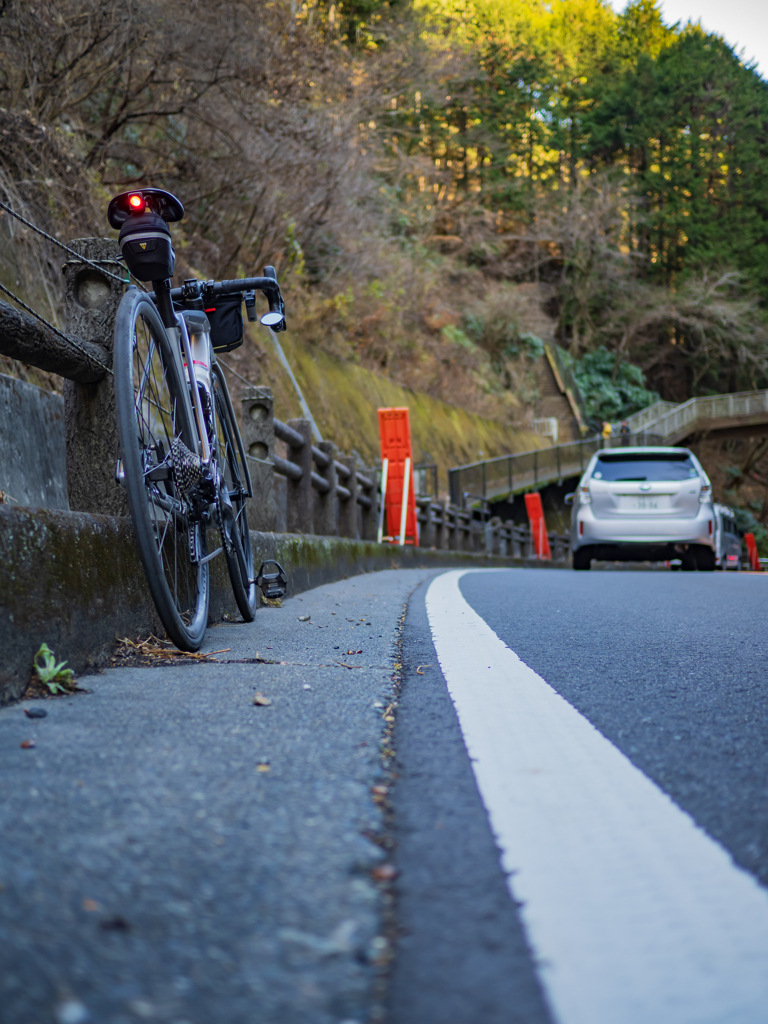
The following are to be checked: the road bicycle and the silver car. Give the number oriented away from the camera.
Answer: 2

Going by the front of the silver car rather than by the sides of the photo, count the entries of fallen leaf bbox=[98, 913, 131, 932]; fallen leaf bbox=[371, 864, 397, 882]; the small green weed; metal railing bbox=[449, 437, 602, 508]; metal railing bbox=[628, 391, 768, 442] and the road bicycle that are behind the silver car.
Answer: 4

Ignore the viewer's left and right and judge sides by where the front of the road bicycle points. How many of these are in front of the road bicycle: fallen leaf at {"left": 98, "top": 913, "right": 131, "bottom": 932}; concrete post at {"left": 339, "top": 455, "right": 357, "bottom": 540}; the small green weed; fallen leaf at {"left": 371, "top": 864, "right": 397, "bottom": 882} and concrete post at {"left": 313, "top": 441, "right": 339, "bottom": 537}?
2

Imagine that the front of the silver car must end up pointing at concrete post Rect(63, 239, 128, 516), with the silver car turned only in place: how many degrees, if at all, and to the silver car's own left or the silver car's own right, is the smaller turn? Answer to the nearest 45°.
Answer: approximately 180°

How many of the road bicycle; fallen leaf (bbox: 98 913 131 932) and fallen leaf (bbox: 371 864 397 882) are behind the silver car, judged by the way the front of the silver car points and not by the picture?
3

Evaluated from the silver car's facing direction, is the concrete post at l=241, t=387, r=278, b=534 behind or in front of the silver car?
behind

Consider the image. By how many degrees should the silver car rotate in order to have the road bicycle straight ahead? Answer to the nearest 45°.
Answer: approximately 180°

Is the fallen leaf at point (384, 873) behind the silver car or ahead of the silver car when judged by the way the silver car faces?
behind

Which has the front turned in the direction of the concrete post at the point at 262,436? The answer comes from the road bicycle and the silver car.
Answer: the road bicycle

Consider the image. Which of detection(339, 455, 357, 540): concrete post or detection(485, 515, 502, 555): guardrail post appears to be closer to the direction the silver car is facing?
the guardrail post

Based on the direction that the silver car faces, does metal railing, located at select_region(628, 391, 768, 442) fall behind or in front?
in front

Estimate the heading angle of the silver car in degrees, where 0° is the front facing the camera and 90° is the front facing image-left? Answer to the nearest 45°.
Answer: approximately 180°

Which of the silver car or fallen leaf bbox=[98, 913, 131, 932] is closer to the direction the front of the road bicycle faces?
the silver car

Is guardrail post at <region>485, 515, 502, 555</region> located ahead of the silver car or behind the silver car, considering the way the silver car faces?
ahead

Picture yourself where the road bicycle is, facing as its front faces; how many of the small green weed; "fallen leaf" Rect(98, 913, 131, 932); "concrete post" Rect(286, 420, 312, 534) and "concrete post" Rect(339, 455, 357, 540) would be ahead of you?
2

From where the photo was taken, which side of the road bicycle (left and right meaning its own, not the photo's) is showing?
back

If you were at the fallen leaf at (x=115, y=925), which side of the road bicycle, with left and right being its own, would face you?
back
